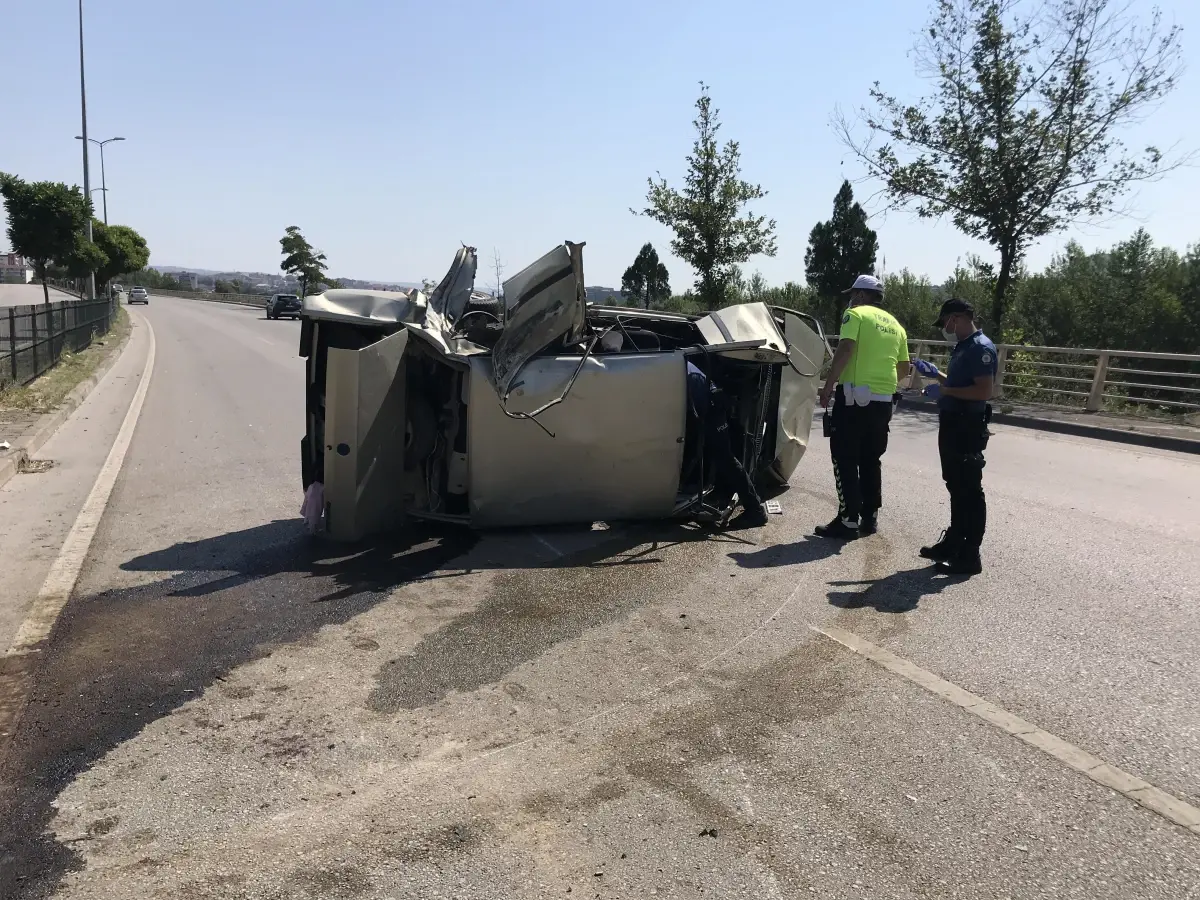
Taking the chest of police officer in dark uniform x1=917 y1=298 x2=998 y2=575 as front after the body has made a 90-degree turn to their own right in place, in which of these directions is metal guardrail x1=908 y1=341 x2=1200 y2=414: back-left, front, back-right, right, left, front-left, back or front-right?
front

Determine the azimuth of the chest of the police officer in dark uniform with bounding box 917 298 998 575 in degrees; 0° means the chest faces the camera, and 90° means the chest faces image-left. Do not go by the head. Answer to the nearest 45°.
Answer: approximately 90°

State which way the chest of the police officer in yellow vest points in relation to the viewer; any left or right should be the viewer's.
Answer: facing away from the viewer and to the left of the viewer

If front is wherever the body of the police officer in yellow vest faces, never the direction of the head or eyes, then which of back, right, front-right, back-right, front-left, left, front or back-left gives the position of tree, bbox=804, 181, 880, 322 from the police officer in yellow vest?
front-right

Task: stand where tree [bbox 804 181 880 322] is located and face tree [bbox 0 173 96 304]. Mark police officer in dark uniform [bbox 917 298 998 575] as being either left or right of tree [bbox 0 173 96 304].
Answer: left

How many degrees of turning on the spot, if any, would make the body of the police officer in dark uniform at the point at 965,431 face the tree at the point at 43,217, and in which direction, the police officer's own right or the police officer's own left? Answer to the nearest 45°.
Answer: approximately 45° to the police officer's own right

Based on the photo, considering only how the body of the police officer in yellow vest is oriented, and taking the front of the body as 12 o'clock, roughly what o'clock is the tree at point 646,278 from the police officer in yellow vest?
The tree is roughly at 1 o'clock from the police officer in yellow vest.

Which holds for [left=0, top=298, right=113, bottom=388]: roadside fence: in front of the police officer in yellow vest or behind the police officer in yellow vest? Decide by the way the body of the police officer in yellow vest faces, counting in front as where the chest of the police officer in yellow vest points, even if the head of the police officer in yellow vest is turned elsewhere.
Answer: in front

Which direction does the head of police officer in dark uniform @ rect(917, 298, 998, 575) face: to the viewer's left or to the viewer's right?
to the viewer's left

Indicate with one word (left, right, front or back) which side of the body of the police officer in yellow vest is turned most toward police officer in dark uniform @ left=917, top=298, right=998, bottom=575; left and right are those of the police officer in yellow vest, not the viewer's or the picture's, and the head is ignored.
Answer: back

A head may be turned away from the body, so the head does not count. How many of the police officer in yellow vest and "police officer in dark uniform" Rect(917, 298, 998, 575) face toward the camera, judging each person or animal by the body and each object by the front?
0

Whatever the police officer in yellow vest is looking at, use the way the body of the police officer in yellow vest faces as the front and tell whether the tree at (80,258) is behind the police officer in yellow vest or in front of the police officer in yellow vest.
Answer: in front

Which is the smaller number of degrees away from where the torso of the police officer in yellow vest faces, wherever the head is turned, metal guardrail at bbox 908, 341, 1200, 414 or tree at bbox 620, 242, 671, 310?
the tree

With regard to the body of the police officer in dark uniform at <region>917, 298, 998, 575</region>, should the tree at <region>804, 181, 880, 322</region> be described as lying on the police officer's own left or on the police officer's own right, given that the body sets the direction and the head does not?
on the police officer's own right

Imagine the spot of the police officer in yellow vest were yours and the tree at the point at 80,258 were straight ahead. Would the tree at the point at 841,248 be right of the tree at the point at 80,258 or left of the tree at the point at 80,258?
right
